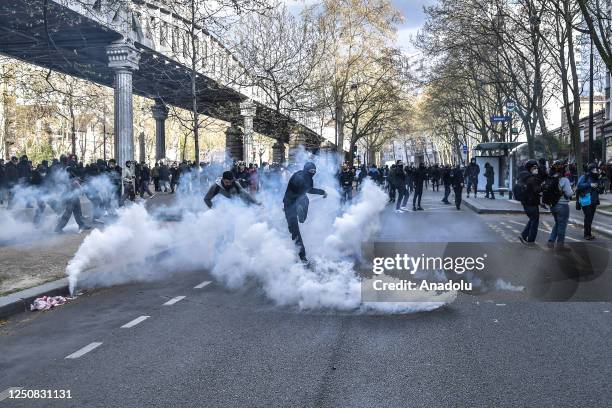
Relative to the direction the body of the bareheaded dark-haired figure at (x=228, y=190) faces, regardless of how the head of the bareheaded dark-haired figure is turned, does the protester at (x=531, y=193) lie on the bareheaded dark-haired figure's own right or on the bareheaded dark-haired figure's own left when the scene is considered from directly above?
on the bareheaded dark-haired figure's own left

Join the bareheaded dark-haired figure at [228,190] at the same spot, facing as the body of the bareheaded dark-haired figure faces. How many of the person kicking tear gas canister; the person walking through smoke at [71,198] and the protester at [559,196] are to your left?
2

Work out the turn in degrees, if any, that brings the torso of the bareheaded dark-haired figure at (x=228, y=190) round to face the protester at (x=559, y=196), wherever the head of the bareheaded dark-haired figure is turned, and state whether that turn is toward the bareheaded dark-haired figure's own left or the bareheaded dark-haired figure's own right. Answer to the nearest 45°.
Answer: approximately 90° to the bareheaded dark-haired figure's own left

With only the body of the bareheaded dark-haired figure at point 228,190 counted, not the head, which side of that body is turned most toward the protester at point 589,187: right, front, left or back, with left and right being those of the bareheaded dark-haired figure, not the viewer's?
left
